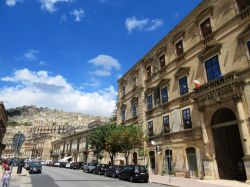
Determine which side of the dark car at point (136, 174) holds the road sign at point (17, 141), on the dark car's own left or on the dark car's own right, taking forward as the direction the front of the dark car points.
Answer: on the dark car's own left

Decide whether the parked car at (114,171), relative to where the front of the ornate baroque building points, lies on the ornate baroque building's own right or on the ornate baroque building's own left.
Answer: on the ornate baroque building's own right

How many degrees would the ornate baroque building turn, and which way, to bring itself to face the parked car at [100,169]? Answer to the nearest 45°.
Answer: approximately 90° to its right

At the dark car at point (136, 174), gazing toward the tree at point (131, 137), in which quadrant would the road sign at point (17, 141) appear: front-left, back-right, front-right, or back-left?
back-left

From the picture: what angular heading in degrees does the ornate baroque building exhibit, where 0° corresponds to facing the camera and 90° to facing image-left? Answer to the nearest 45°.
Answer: approximately 45°

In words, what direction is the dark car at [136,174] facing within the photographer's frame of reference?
facing away from the viewer and to the left of the viewer

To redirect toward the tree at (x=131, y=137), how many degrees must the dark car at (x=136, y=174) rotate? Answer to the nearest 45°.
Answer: approximately 45° to its right
